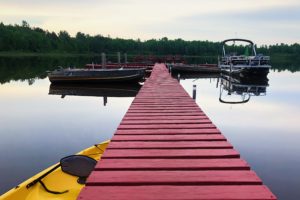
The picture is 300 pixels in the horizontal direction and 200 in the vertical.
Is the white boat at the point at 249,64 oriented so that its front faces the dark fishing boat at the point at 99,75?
no
